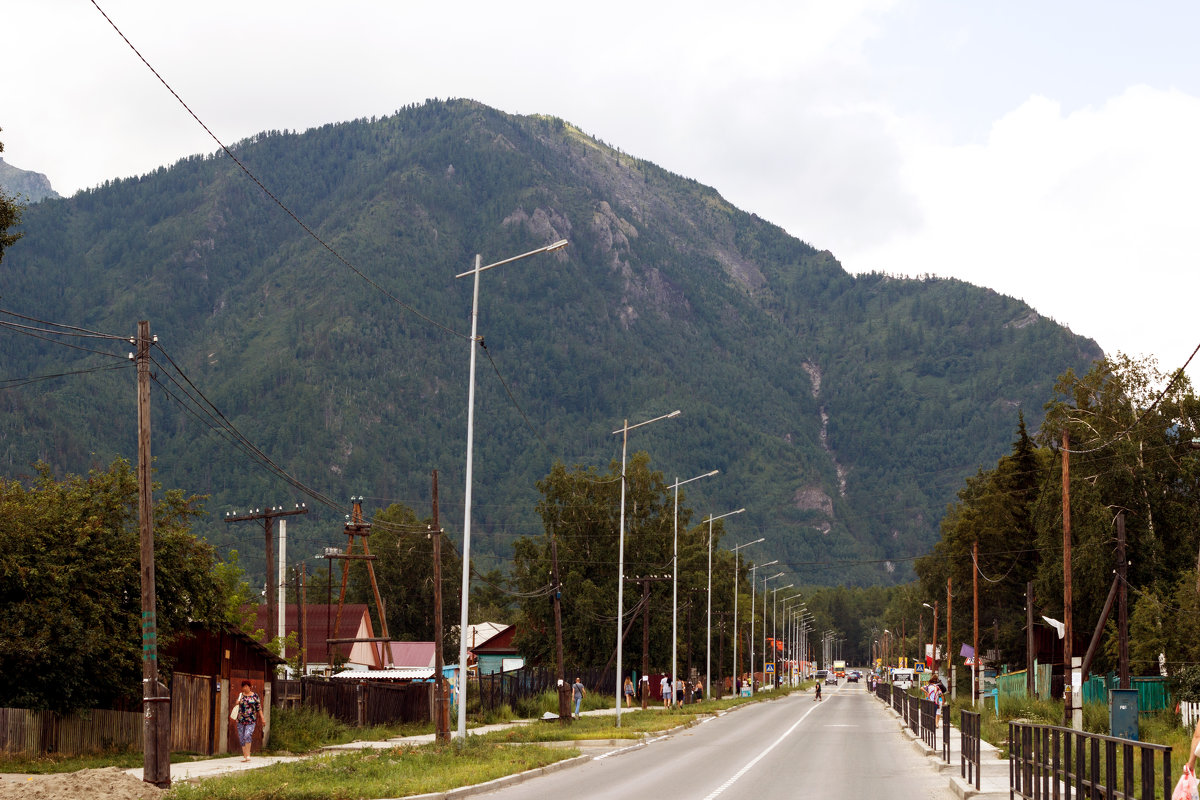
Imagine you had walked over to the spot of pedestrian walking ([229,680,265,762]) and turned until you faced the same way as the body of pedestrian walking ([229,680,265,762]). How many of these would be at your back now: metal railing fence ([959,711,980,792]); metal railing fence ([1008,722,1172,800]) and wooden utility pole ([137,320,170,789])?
0

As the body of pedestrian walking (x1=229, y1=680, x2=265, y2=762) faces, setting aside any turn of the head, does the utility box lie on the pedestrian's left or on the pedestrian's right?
on the pedestrian's left

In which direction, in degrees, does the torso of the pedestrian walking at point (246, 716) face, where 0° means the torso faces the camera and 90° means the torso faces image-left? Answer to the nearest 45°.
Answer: approximately 0°

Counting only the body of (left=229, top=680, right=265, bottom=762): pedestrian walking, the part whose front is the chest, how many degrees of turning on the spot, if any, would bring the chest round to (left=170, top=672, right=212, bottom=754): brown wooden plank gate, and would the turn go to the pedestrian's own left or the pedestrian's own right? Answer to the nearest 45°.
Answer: approximately 135° to the pedestrian's own right

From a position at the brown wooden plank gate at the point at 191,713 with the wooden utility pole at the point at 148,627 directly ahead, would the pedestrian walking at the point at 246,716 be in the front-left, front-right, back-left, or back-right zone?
front-left

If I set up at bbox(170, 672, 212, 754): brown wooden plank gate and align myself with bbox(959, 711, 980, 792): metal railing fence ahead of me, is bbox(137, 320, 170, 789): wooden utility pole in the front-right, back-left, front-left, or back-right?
front-right

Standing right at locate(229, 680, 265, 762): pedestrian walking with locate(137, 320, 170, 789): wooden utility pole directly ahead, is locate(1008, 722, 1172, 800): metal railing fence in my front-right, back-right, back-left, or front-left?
front-left

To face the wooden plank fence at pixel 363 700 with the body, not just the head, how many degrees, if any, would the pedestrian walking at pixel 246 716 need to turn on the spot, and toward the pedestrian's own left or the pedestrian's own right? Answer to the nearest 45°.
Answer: approximately 180°

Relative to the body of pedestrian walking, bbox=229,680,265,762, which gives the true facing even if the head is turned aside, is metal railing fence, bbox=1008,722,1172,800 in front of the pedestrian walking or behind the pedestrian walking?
in front

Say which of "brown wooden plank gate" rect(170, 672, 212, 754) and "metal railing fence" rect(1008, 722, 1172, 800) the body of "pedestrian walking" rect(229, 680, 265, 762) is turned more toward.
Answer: the metal railing fence

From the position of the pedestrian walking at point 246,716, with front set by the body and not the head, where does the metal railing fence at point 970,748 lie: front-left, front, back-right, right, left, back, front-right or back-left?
front-left

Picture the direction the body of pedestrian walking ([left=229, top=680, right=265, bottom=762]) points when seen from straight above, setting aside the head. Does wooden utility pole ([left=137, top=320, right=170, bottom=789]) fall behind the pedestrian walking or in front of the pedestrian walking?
in front
